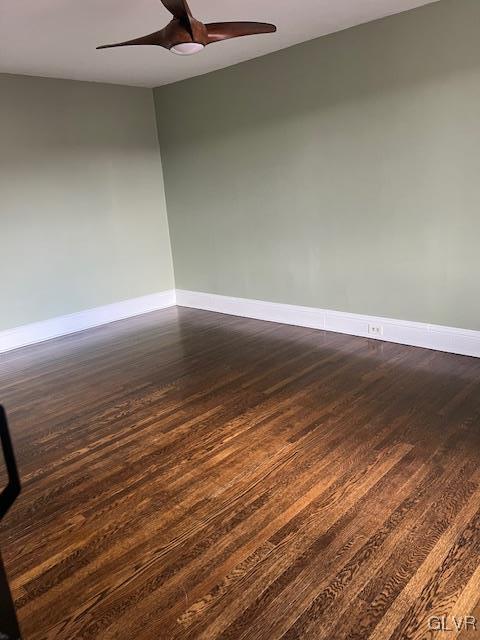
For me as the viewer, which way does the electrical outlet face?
facing the viewer and to the left of the viewer
